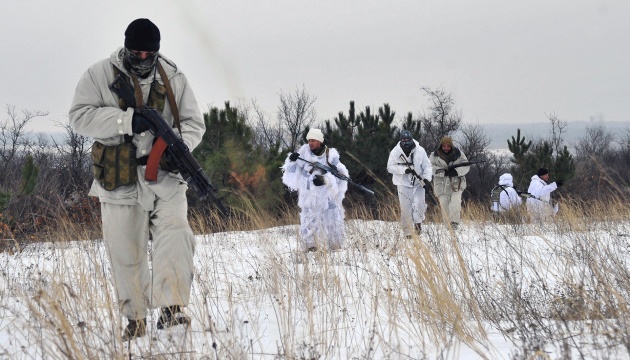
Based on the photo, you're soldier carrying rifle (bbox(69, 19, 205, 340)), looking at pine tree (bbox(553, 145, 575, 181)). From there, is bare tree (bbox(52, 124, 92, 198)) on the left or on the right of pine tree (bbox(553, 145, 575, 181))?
left

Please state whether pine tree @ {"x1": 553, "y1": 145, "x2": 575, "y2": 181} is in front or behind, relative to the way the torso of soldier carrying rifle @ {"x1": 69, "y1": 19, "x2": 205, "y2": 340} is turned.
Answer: behind

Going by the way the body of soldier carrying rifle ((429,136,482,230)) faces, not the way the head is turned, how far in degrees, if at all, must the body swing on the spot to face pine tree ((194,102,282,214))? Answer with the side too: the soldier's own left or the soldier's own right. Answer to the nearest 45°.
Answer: approximately 135° to the soldier's own right

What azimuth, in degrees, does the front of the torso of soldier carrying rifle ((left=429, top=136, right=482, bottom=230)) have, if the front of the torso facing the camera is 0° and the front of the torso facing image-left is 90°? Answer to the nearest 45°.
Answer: approximately 0°

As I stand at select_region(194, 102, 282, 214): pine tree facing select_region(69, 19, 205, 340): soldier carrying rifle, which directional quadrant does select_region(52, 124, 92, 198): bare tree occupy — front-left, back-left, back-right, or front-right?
back-right

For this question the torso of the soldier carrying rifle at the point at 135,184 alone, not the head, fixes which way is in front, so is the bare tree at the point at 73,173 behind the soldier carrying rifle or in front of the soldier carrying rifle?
behind

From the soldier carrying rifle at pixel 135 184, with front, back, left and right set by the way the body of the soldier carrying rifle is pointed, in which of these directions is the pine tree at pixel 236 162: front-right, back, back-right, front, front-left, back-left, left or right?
back

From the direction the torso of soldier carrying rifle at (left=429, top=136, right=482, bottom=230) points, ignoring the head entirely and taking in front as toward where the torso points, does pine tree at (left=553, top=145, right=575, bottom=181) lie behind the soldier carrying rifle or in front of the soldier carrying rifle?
behind
